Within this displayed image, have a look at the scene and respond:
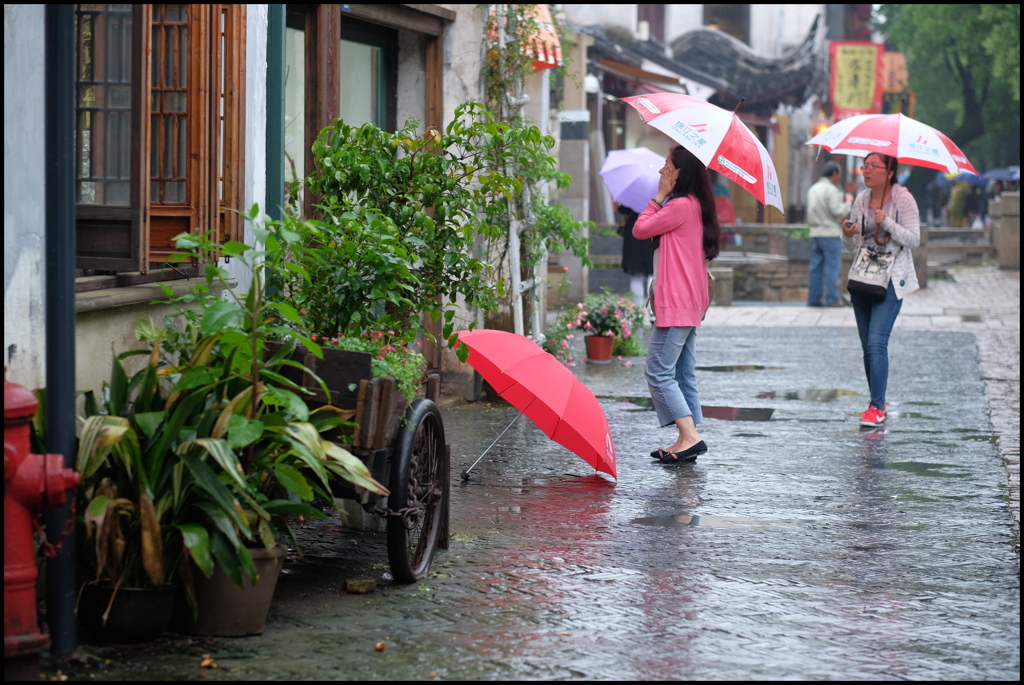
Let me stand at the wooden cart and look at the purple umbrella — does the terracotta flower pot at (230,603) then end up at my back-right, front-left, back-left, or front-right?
back-left

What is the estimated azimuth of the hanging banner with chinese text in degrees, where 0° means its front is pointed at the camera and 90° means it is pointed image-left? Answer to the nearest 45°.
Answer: approximately 0°

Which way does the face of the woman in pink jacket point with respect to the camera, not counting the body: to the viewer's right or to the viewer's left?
to the viewer's left

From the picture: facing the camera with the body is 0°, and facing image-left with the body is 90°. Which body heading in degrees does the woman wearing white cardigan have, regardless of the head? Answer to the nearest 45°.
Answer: approximately 45°

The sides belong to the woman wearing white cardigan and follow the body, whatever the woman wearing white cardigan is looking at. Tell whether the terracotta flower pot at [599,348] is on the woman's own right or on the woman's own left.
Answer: on the woman's own right

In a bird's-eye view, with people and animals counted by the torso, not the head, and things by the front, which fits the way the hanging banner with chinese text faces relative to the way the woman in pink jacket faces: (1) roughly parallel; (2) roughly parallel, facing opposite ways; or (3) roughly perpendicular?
roughly perpendicular

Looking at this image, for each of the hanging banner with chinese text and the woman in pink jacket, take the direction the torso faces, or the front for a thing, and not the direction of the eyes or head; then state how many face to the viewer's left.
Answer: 1
